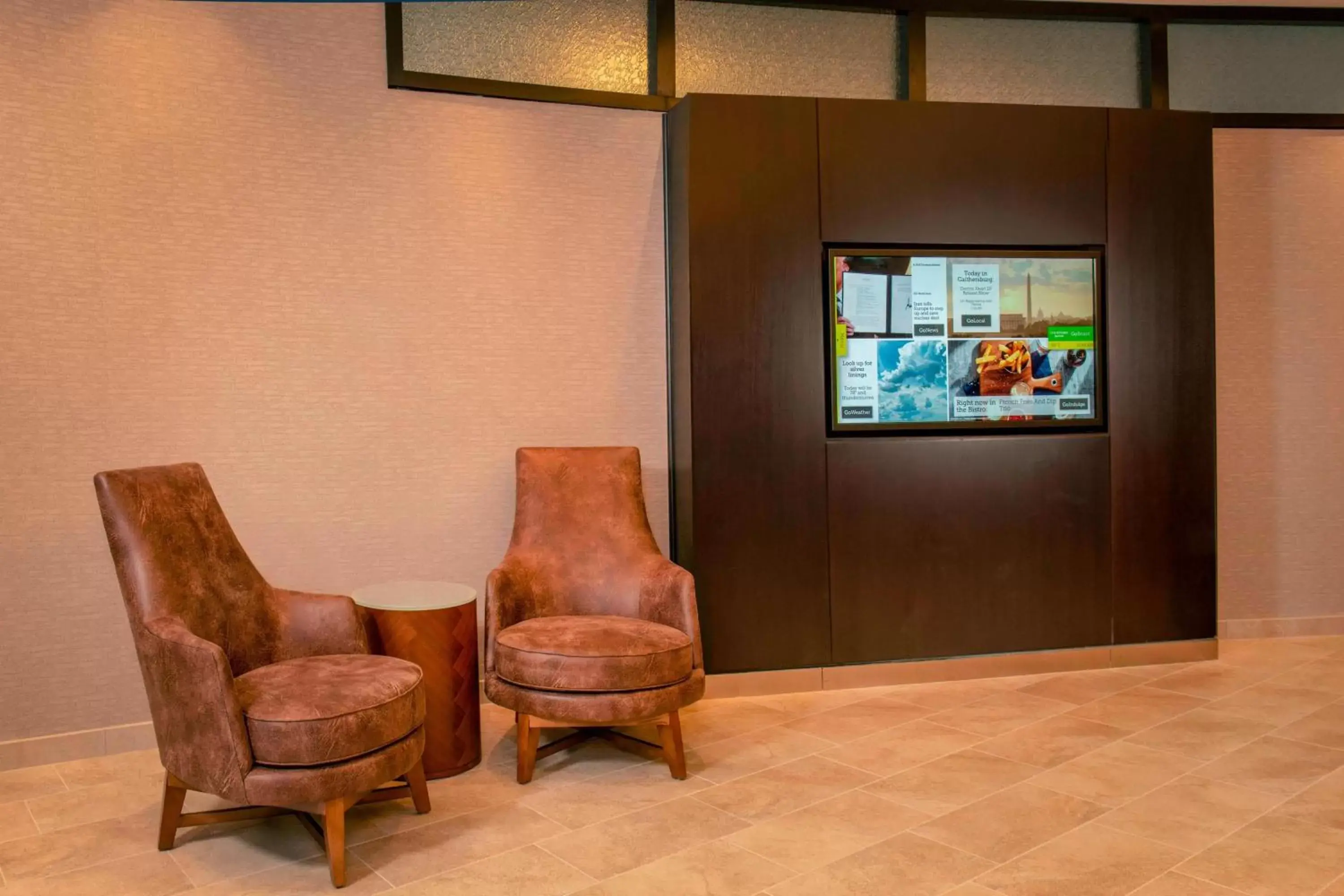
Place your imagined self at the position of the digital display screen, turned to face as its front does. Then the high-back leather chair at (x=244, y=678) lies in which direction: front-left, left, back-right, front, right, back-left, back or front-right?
front-right

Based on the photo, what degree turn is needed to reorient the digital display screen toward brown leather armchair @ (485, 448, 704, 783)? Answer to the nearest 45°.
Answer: approximately 45° to its right

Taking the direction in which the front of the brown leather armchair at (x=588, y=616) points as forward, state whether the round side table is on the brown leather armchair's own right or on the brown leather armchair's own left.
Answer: on the brown leather armchair's own right

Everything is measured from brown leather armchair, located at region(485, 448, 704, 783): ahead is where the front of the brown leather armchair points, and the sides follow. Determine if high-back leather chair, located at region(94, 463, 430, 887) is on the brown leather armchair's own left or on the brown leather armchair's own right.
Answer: on the brown leather armchair's own right

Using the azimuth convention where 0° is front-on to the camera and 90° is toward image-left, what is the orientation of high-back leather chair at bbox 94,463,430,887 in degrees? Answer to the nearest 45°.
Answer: approximately 315°

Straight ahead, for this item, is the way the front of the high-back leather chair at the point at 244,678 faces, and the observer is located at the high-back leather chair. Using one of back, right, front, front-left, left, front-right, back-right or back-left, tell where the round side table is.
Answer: left

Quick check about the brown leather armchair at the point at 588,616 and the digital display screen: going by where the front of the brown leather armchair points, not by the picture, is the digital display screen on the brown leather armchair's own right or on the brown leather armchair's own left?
on the brown leather armchair's own left

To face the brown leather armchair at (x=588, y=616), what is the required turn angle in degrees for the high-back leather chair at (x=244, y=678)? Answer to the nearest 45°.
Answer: approximately 90° to its left

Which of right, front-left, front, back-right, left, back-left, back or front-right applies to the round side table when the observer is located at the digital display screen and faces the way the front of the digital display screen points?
front-right

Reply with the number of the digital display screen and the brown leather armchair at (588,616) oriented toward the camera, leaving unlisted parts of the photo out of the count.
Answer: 2

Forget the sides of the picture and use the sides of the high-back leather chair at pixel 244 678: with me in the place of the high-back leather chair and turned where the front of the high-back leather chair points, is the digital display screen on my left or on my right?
on my left

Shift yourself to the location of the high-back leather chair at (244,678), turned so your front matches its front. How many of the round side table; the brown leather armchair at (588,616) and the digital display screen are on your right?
0

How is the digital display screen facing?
toward the camera

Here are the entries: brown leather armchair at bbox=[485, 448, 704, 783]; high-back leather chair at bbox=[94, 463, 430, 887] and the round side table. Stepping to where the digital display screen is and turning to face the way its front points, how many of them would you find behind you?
0

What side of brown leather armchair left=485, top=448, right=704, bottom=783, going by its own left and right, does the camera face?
front
